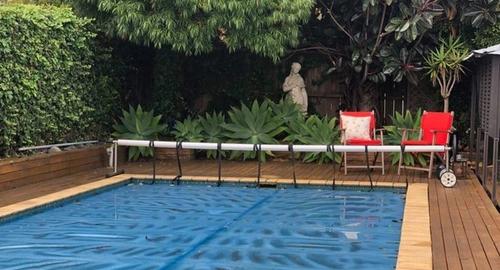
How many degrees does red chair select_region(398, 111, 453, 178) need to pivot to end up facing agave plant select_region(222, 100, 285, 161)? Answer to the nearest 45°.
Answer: approximately 45° to its right

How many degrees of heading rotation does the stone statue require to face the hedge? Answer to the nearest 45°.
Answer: approximately 45° to its right

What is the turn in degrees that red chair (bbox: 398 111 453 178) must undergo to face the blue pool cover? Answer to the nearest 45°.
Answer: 0° — it already faces it

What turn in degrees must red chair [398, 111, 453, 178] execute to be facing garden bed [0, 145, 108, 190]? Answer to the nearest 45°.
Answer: approximately 45° to its right

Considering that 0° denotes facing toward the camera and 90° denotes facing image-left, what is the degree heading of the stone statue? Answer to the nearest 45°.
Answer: approximately 0°

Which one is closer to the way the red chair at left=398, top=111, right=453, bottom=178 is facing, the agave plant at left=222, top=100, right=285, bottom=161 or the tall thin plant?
the agave plant

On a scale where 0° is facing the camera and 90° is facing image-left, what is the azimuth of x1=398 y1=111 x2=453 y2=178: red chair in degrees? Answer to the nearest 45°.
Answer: approximately 45°
